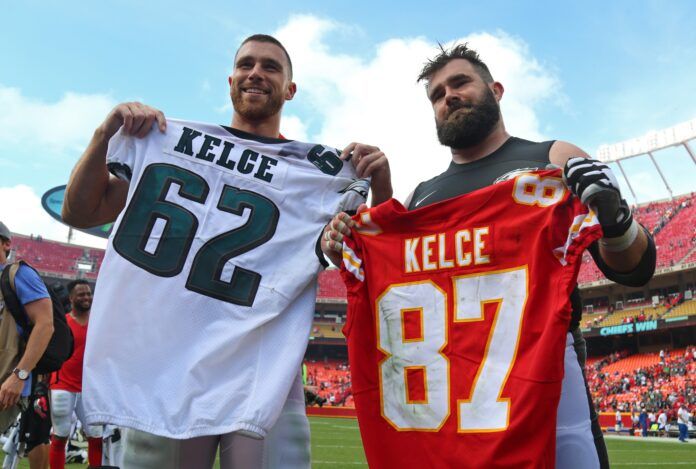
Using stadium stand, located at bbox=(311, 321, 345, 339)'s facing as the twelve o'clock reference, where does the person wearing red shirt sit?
The person wearing red shirt is roughly at 12 o'clock from the stadium stand.

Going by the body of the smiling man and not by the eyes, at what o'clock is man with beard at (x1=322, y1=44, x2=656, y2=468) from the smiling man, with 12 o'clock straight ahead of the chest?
The man with beard is roughly at 9 o'clock from the smiling man.

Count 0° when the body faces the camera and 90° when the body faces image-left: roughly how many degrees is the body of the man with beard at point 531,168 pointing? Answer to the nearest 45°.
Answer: approximately 45°

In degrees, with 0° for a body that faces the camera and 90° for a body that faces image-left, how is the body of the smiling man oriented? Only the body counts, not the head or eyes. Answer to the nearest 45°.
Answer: approximately 0°

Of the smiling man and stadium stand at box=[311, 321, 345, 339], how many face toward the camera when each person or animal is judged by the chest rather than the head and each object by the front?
2

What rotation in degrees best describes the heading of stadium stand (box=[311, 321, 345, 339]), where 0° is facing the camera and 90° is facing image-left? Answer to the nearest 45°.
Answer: approximately 0°

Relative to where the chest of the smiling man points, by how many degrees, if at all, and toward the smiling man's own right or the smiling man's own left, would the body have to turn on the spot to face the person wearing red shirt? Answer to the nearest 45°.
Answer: approximately 180°
